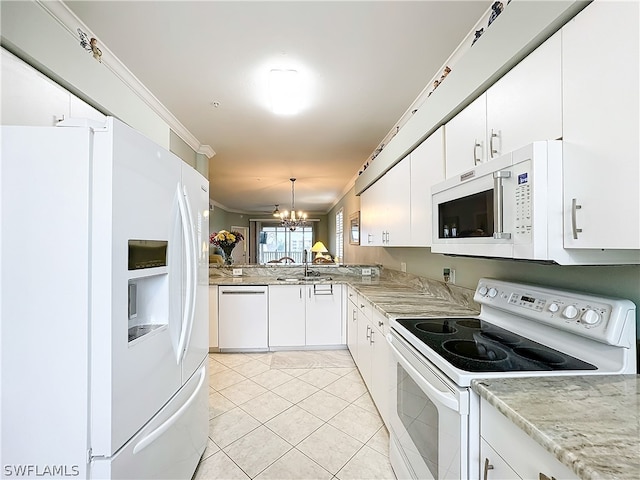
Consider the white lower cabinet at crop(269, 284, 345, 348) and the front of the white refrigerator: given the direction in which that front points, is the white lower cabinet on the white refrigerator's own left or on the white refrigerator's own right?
on the white refrigerator's own left

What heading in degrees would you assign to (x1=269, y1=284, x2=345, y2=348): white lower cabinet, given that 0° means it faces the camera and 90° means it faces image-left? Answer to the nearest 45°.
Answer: approximately 0°

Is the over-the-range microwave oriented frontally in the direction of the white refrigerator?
yes

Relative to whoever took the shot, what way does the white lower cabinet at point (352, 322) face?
facing to the left of the viewer

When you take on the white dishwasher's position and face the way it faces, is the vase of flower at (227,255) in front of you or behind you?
behind

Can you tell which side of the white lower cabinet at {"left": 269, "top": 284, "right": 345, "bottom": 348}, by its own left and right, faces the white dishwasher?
right

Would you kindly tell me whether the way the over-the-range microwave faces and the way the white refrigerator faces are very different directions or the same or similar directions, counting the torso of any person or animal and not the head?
very different directions

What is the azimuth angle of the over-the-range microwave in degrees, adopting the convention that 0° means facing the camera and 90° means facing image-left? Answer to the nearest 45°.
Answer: approximately 45°

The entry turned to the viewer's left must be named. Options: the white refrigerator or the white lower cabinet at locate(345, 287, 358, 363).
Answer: the white lower cabinet

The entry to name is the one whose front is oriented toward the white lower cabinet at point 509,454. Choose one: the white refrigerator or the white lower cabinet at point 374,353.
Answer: the white refrigerator
